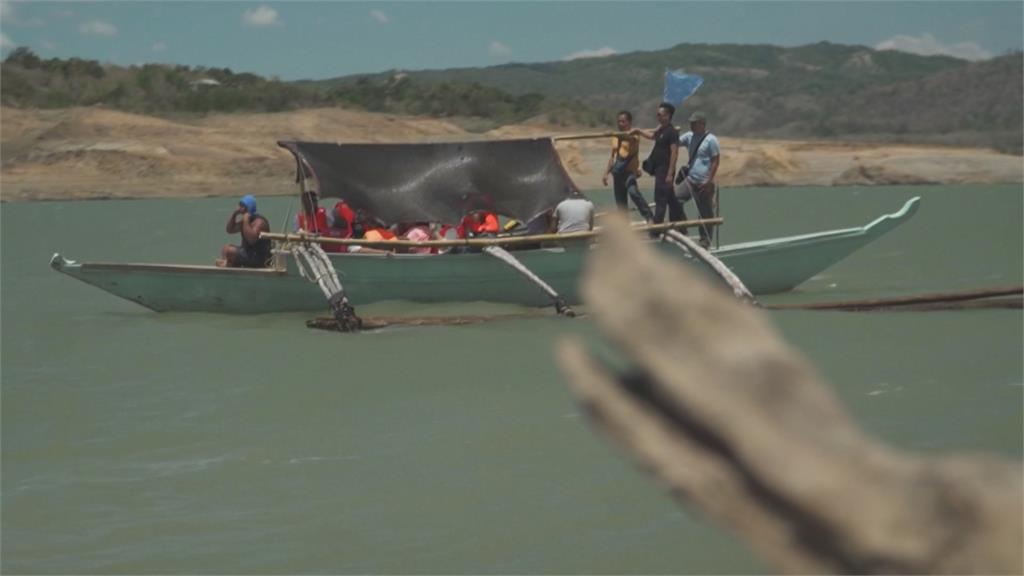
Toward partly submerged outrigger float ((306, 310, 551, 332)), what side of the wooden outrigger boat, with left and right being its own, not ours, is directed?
right

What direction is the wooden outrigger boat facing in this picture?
to the viewer's right

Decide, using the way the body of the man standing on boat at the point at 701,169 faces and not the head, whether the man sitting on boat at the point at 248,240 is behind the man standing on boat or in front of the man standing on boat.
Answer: in front

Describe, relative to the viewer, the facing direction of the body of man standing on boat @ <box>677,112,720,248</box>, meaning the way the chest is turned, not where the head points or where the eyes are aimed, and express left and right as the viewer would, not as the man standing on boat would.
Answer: facing the viewer and to the left of the viewer

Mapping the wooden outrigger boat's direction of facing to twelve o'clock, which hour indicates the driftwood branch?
The driftwood branch is roughly at 3 o'clock from the wooden outrigger boat.

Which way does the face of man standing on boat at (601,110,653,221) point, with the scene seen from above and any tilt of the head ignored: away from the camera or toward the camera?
toward the camera
